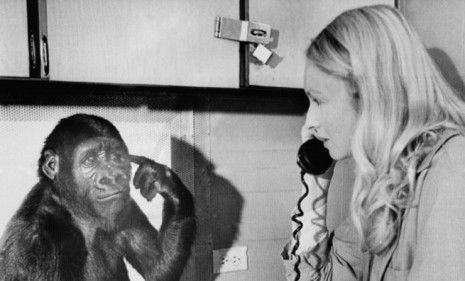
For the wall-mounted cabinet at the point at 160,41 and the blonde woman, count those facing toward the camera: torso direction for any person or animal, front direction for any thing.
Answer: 1

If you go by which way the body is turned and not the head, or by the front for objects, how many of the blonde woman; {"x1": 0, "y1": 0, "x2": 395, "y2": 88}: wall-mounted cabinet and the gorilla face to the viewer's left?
1

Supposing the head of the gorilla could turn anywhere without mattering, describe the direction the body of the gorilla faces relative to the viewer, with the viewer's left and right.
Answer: facing the viewer and to the right of the viewer

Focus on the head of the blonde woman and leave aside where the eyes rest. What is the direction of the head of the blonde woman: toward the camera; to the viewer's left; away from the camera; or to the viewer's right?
to the viewer's left

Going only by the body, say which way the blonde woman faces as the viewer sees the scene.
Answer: to the viewer's left
